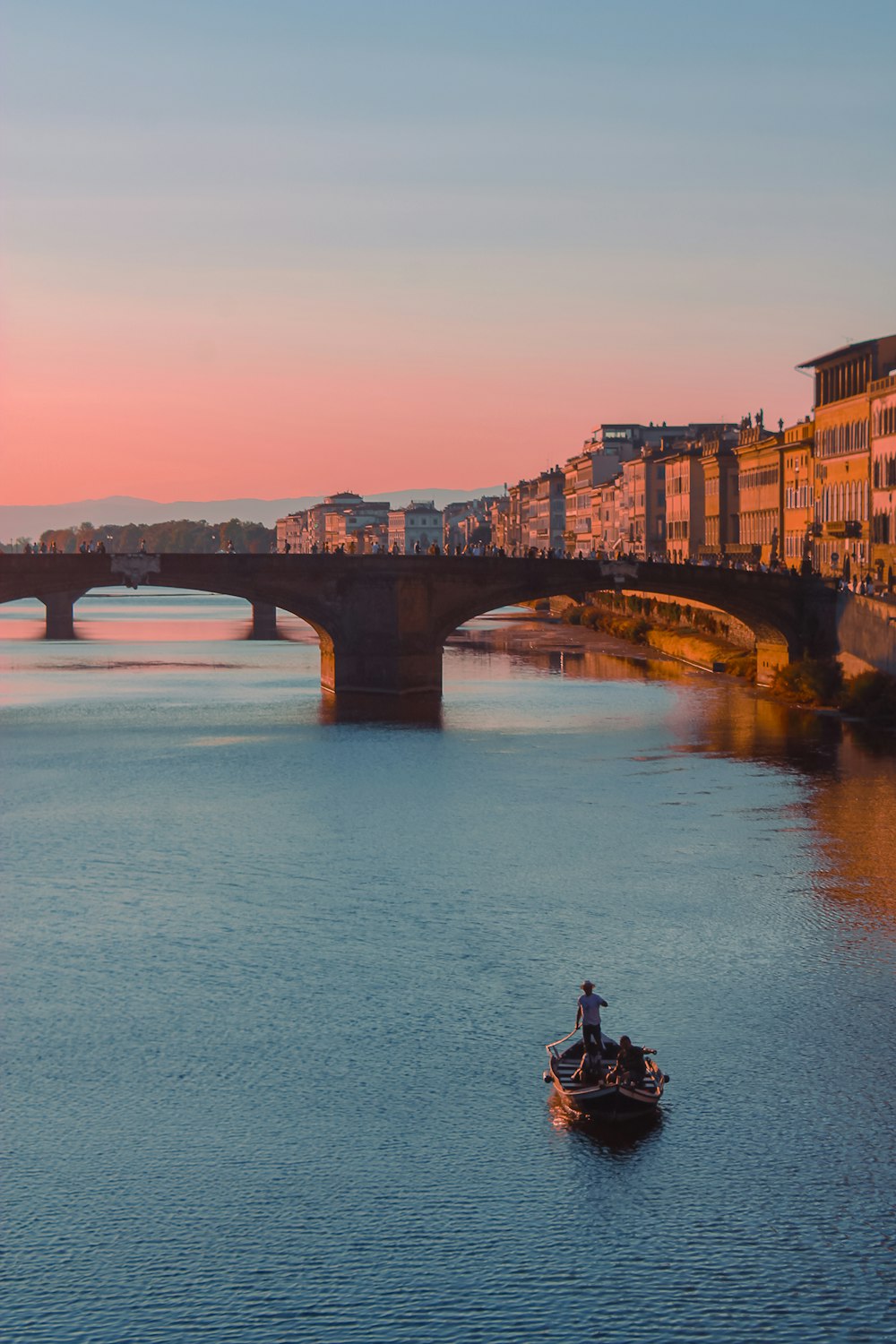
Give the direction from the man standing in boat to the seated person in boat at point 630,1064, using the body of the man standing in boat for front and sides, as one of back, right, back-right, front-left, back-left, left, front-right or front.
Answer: front-left

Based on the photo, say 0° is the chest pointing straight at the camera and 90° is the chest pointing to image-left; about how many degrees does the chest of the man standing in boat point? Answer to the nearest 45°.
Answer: approximately 0°

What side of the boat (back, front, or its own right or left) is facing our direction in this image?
front
